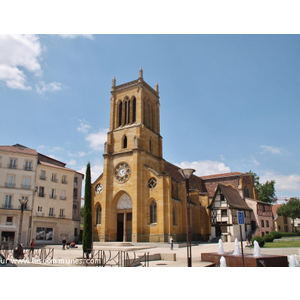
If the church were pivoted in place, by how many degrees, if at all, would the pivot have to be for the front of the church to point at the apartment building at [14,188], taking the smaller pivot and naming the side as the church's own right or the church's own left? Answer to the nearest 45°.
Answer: approximately 45° to the church's own right

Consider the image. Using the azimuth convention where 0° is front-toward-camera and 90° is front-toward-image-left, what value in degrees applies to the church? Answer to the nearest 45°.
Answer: approximately 45°

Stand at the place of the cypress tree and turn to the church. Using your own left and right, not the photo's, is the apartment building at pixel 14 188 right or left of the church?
left

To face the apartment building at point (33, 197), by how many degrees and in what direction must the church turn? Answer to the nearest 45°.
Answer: approximately 45° to its right

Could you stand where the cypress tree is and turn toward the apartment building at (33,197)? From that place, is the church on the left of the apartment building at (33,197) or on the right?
right
